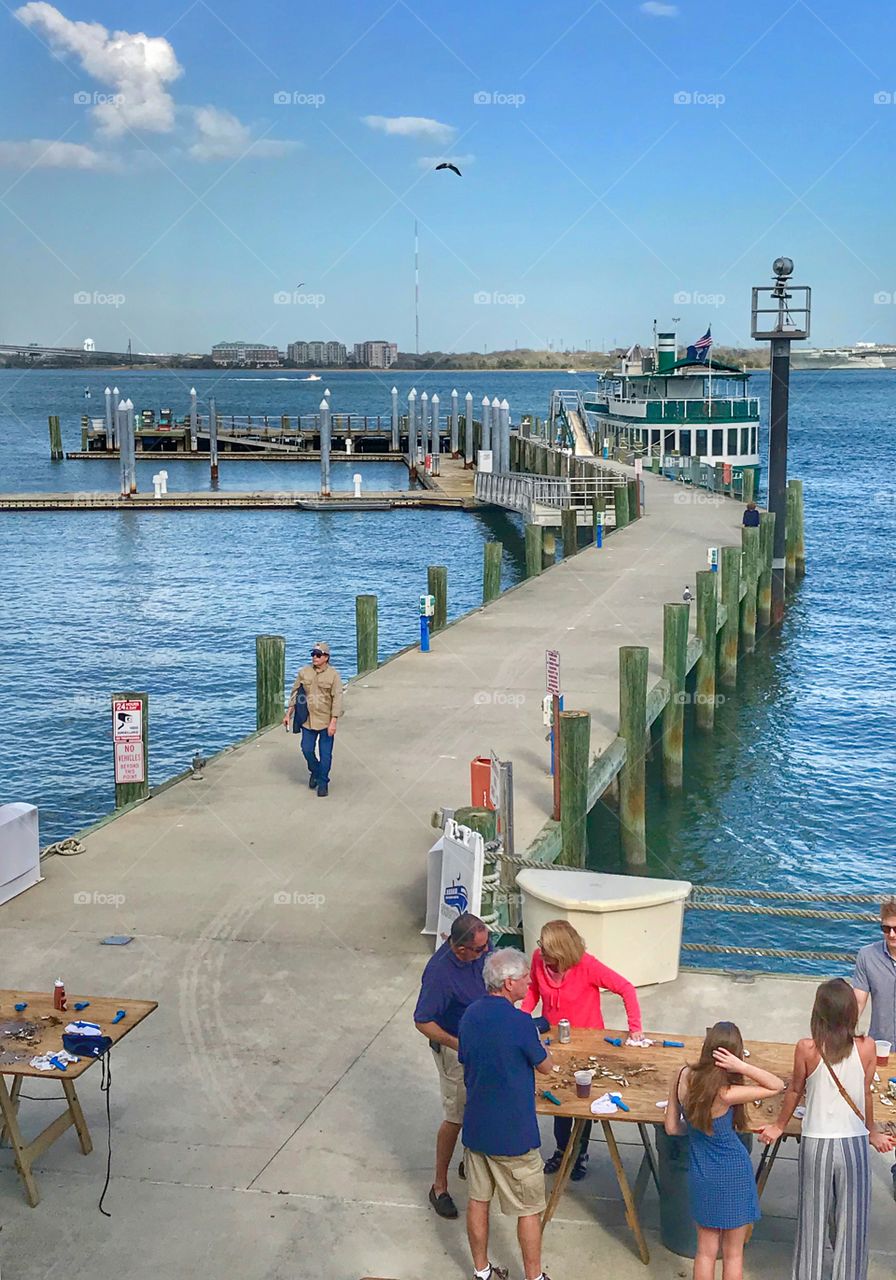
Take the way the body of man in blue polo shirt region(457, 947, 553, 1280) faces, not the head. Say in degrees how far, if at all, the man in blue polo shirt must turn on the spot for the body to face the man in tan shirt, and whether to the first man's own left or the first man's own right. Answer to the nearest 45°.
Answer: approximately 45° to the first man's own left

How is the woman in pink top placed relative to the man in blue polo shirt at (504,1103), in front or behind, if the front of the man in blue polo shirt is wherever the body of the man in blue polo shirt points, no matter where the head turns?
in front

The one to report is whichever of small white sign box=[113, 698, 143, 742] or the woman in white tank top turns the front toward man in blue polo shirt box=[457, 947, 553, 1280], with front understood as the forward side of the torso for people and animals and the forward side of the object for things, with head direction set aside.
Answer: the small white sign

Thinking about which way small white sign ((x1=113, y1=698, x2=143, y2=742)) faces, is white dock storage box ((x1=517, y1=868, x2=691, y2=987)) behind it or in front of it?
in front

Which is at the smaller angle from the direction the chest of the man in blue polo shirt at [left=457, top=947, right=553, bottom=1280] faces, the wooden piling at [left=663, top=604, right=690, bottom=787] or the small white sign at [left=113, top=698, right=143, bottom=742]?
the wooden piling

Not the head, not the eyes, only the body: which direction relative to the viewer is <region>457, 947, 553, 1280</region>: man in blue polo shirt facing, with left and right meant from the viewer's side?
facing away from the viewer and to the right of the viewer

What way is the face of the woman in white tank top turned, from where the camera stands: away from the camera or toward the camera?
away from the camera

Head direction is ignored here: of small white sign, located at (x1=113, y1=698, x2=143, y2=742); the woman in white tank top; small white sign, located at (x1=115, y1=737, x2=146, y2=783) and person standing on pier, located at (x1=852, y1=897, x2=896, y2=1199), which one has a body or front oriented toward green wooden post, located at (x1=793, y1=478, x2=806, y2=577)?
the woman in white tank top

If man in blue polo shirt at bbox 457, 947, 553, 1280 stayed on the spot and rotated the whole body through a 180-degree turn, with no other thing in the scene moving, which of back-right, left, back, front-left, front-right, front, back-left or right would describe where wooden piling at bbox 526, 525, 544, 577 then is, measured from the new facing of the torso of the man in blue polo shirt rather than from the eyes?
back-right

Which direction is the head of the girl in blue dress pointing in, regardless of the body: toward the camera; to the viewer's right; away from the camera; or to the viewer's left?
away from the camera

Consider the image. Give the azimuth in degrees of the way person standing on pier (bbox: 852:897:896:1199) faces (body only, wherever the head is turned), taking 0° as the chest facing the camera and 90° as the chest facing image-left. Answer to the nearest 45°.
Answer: approximately 0°

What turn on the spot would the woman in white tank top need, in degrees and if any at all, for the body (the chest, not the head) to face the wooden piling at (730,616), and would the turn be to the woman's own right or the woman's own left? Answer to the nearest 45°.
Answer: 0° — they already face it

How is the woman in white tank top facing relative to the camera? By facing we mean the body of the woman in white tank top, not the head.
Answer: away from the camera

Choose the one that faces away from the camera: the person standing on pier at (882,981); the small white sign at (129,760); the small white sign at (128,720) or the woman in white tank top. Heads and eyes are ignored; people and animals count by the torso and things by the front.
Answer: the woman in white tank top
